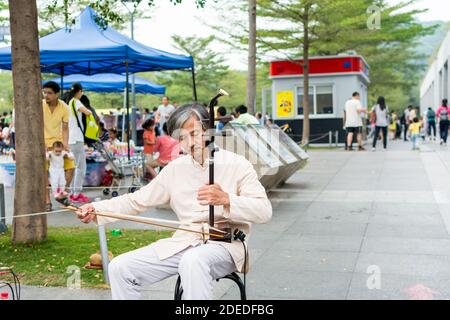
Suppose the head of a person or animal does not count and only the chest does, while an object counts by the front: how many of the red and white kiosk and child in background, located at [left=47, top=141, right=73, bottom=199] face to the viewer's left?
0

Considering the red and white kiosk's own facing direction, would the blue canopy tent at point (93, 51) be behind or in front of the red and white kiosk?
in front

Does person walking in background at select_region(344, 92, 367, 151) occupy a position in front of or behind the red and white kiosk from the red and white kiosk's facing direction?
in front

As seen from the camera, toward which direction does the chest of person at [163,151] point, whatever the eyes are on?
to the viewer's left

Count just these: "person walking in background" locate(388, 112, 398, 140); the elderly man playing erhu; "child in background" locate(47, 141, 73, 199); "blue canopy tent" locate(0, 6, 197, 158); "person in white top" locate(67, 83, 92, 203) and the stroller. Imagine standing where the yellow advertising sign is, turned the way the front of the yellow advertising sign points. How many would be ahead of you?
5

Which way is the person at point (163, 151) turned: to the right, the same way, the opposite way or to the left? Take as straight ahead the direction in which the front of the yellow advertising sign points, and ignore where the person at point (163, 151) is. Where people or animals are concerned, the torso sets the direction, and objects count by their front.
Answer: to the right

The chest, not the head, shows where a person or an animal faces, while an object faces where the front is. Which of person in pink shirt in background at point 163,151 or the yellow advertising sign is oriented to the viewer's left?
the person in pink shirt in background

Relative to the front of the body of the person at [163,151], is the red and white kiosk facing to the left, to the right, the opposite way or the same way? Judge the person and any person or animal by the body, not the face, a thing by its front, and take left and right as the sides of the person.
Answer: to the left

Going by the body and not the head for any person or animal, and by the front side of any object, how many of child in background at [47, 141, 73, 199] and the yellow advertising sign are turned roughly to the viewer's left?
0
